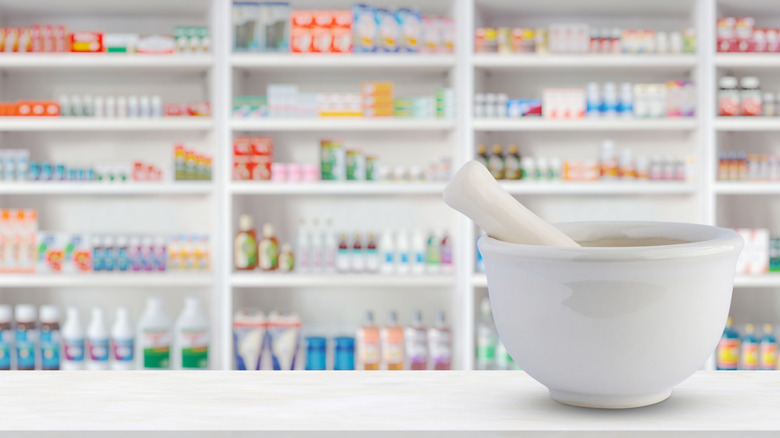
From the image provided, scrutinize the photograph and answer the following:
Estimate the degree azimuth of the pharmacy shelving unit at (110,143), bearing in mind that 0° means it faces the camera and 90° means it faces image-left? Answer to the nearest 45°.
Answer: approximately 0°

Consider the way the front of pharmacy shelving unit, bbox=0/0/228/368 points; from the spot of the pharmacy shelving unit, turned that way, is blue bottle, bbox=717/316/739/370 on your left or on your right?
on your left

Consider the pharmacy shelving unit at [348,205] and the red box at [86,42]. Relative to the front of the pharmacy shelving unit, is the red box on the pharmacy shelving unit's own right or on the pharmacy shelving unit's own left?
on the pharmacy shelving unit's own right

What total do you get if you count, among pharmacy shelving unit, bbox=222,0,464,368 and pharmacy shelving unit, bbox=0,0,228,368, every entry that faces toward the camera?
2

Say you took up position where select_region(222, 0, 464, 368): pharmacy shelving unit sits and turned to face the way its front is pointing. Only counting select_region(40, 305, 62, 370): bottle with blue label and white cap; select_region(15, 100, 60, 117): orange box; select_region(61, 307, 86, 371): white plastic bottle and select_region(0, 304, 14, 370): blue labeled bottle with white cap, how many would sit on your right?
4

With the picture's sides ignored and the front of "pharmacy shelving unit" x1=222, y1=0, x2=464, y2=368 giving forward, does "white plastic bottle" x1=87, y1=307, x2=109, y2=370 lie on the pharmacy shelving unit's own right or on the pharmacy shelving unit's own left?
on the pharmacy shelving unit's own right

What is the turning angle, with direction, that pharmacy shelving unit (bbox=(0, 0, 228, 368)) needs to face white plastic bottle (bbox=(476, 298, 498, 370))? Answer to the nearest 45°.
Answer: approximately 45° to its left

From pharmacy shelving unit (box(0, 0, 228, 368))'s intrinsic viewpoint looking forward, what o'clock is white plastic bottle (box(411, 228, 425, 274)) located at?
The white plastic bottle is roughly at 10 o'clock from the pharmacy shelving unit.

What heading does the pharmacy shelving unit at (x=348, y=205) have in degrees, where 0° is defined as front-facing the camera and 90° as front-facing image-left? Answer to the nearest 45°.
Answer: approximately 0°
